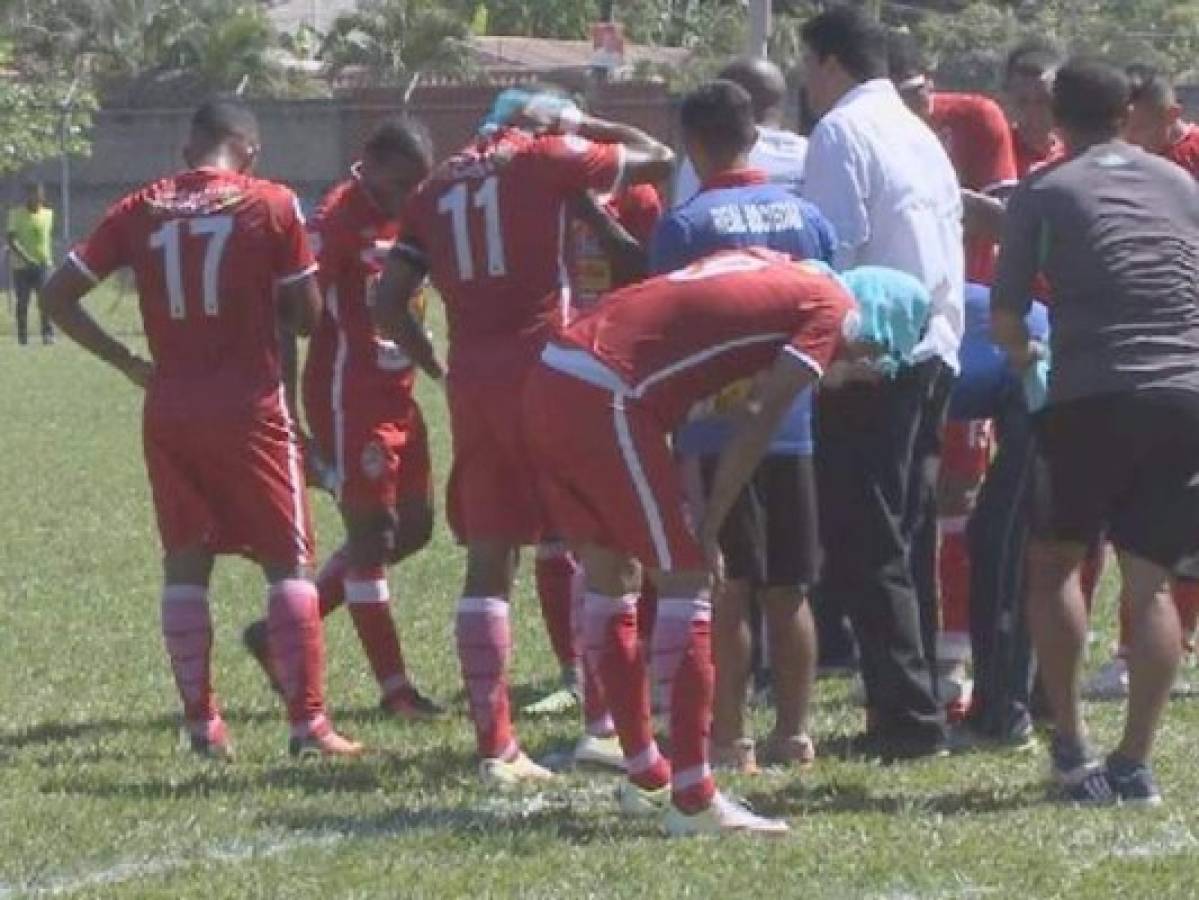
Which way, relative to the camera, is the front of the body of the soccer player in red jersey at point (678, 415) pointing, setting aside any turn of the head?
to the viewer's right

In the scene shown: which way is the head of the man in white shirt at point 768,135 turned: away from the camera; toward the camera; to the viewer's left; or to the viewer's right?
away from the camera

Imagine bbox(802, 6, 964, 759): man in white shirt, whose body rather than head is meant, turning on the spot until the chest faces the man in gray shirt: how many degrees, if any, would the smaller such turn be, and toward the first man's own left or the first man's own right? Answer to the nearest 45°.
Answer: approximately 180°

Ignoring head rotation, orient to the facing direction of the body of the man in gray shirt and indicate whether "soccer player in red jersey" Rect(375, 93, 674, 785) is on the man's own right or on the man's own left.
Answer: on the man's own left

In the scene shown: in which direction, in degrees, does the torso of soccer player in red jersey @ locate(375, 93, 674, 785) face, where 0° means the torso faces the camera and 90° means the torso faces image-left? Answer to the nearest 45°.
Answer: approximately 225°

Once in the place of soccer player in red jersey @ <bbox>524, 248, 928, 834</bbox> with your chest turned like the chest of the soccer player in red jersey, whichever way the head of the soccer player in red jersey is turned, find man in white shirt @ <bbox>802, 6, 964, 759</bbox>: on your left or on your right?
on your left

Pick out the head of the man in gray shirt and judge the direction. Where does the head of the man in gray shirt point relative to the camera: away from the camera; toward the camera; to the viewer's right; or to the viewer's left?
away from the camera

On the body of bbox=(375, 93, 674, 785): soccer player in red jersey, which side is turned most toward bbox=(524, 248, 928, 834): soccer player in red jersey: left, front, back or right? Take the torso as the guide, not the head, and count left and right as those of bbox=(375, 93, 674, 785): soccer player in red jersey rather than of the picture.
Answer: right

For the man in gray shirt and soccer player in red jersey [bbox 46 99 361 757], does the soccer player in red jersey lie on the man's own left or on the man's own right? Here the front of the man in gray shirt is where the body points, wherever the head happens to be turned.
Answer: on the man's own left

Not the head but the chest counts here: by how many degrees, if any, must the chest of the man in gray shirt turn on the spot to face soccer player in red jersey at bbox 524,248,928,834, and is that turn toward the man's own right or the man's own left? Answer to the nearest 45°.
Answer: approximately 135° to the man's own left
